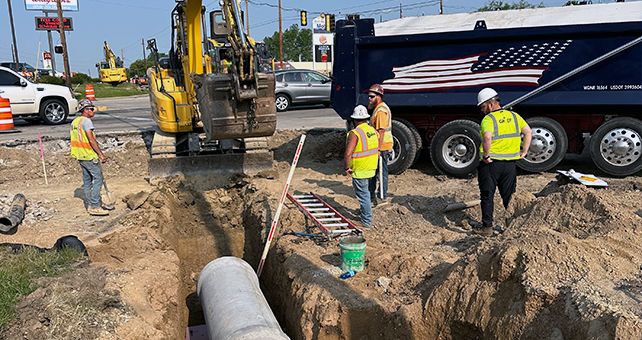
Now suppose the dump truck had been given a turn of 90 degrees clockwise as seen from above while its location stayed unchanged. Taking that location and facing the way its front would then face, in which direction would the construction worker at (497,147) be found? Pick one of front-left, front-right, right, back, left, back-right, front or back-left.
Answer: front

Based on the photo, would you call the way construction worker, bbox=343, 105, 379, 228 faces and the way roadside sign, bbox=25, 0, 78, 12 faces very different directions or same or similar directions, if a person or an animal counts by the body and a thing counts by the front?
very different directions

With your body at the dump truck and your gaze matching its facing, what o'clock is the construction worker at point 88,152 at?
The construction worker is roughly at 5 o'clock from the dump truck.

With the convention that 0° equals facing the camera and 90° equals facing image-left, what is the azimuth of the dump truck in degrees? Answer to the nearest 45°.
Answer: approximately 270°

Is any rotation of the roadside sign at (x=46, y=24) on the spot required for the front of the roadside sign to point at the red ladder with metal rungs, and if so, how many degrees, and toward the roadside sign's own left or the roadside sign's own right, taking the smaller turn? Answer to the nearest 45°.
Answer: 0° — it already faces it

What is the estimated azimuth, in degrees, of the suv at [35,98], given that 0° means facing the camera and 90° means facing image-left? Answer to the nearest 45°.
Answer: approximately 270°

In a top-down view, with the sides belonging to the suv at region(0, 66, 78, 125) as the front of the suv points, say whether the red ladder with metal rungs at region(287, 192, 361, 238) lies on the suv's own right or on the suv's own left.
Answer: on the suv's own right

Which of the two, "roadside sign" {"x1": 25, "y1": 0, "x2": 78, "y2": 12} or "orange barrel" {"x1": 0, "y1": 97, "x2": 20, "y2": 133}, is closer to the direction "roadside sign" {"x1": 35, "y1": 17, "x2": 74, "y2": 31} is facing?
the orange barrel

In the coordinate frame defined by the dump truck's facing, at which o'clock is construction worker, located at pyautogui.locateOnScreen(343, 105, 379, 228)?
The construction worker is roughly at 4 o'clock from the dump truck.
